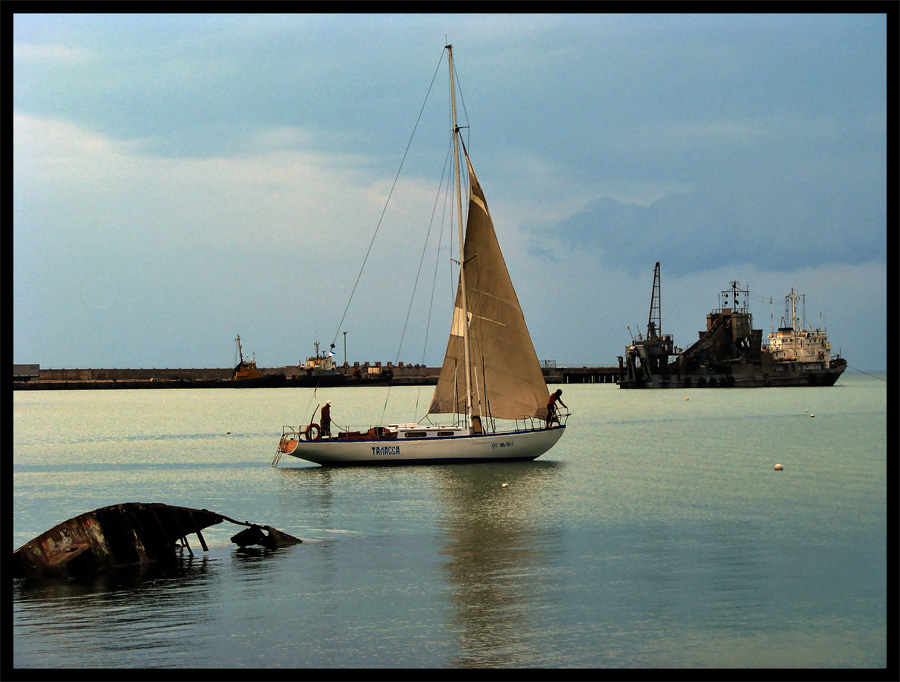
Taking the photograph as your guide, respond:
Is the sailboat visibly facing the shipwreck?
no

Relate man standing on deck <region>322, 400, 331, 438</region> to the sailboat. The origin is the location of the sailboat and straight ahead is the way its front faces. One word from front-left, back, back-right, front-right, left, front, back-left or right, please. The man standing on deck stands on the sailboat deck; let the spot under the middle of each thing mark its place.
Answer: back

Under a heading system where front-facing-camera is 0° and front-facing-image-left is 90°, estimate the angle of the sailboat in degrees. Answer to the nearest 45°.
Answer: approximately 270°
